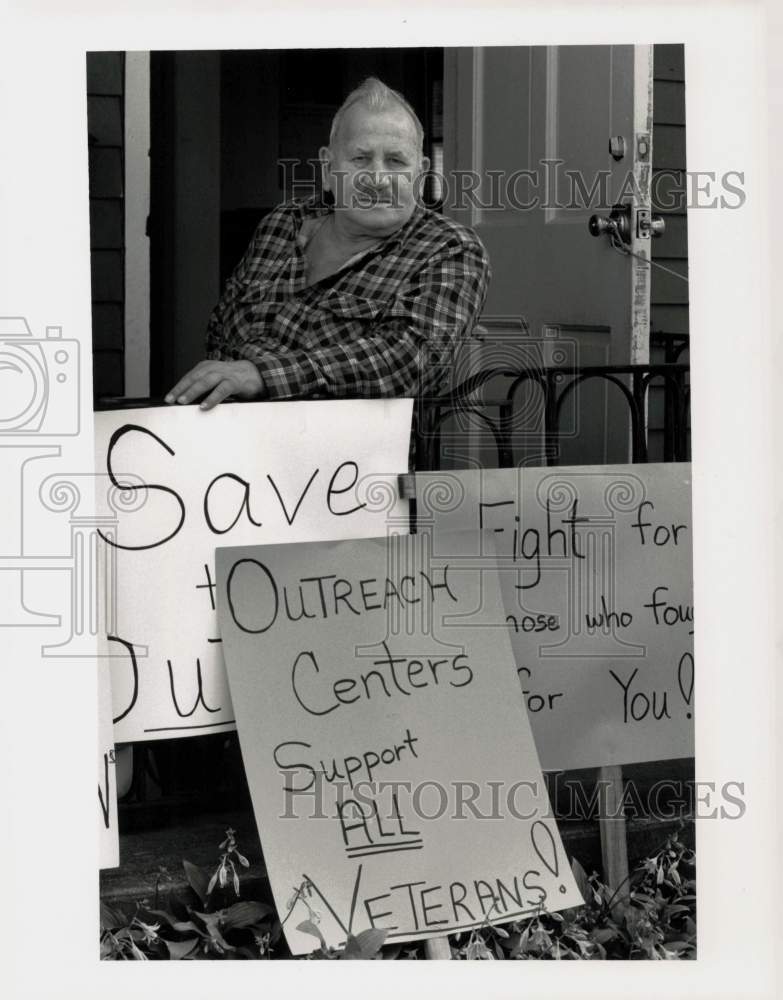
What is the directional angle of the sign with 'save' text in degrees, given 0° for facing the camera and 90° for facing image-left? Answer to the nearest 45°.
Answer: approximately 0°

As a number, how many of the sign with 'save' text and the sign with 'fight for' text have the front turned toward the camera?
2

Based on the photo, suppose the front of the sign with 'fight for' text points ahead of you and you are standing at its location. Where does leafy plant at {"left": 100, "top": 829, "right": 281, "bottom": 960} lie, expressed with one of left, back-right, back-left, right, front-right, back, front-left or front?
right

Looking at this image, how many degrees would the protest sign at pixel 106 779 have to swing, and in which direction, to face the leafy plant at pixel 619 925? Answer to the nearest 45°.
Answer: approximately 90° to its left

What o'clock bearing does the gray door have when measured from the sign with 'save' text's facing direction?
The gray door is roughly at 7 o'clock from the sign with 'save' text.

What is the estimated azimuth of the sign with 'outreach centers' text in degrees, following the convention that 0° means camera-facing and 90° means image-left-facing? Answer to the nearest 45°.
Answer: approximately 0°

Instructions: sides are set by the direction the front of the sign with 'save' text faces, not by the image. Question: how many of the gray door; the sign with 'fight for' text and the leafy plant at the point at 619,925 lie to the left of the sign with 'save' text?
3

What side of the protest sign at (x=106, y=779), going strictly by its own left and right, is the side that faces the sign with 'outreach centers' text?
left

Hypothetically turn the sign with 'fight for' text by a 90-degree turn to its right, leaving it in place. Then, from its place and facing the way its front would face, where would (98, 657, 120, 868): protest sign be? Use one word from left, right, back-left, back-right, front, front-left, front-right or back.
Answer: front
